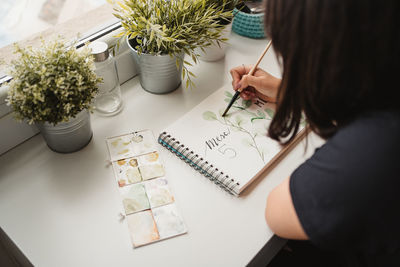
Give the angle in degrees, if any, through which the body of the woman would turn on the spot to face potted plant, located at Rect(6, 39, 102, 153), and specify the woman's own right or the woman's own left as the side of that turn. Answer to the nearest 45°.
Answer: approximately 45° to the woman's own left

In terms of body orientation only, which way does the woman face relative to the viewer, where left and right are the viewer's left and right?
facing away from the viewer and to the left of the viewer

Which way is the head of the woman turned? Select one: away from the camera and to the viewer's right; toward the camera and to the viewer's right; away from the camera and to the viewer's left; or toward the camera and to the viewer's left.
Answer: away from the camera and to the viewer's left
